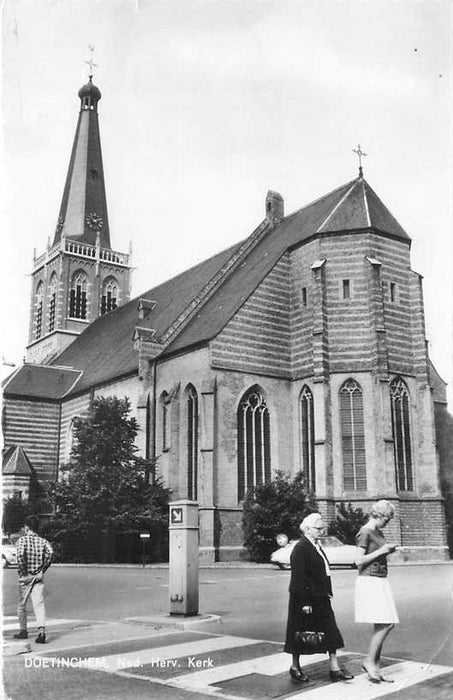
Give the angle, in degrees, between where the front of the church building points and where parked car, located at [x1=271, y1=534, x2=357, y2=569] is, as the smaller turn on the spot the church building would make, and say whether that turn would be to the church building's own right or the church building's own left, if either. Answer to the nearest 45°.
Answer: approximately 135° to the church building's own left

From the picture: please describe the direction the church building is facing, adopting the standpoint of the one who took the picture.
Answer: facing away from the viewer and to the left of the viewer

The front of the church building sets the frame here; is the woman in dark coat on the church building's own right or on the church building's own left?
on the church building's own left

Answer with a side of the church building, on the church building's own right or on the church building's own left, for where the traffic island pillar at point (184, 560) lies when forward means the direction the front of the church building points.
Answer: on the church building's own left
